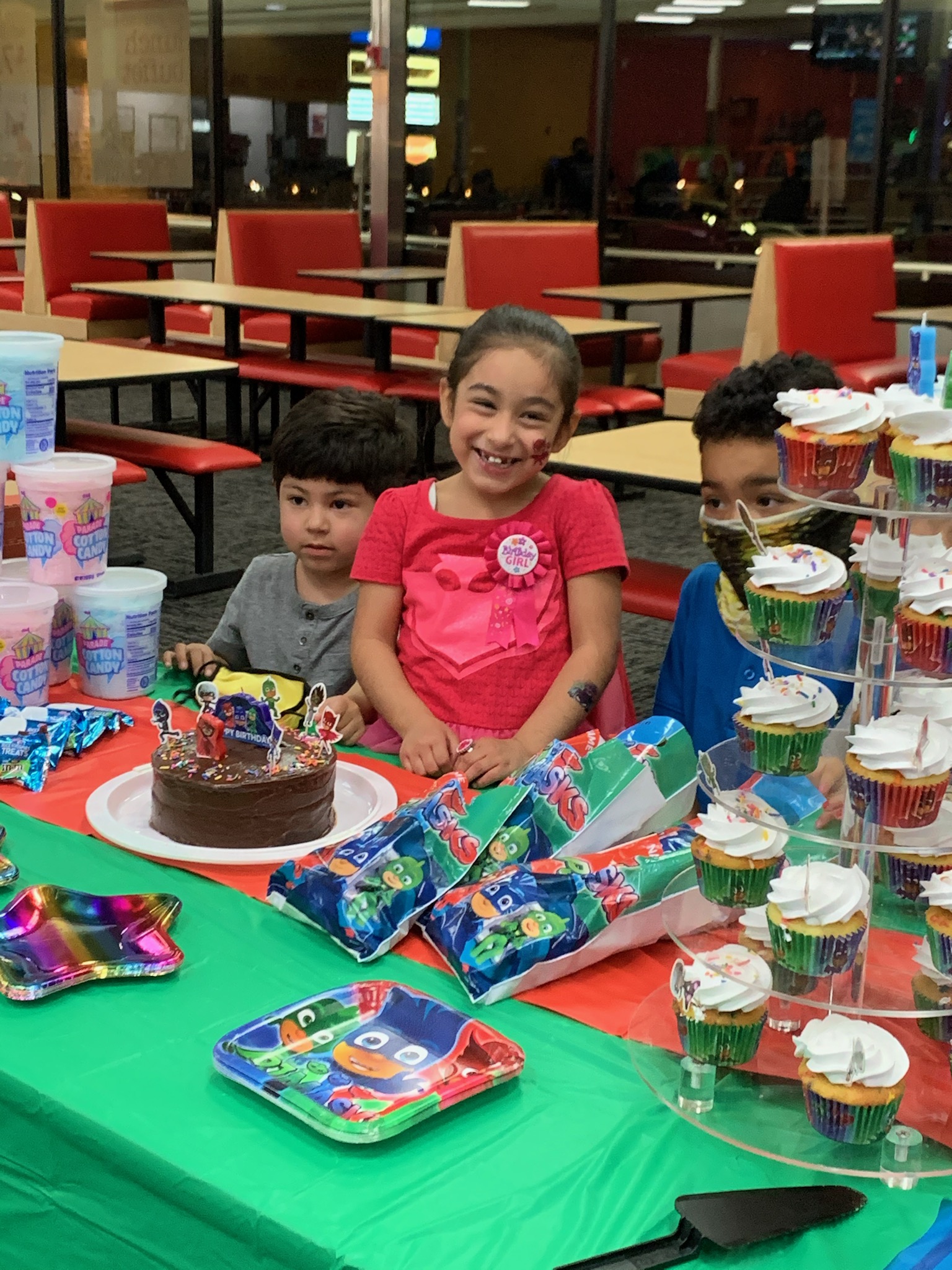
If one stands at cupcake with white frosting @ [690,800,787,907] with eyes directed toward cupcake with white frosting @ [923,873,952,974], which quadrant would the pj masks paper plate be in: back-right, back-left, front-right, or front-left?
back-right

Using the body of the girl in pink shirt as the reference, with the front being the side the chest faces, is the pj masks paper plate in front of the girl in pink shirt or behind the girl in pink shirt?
in front

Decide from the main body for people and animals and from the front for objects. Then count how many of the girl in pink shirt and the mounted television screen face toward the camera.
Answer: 2

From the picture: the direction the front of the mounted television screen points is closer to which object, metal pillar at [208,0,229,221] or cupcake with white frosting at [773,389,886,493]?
the cupcake with white frosting

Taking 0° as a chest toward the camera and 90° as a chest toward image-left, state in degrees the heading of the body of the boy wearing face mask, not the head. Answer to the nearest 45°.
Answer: approximately 45°

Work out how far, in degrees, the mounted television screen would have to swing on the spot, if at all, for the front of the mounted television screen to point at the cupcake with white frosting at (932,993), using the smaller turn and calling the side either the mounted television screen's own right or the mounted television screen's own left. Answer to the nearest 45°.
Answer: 0° — it already faces it

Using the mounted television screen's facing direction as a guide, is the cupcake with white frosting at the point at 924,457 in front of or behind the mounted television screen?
in front

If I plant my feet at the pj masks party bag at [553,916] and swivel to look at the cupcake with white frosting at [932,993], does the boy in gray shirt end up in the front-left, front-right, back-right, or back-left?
back-left

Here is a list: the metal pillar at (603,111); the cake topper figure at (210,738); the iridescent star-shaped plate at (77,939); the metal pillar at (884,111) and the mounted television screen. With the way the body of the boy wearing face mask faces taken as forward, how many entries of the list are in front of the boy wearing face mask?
2
